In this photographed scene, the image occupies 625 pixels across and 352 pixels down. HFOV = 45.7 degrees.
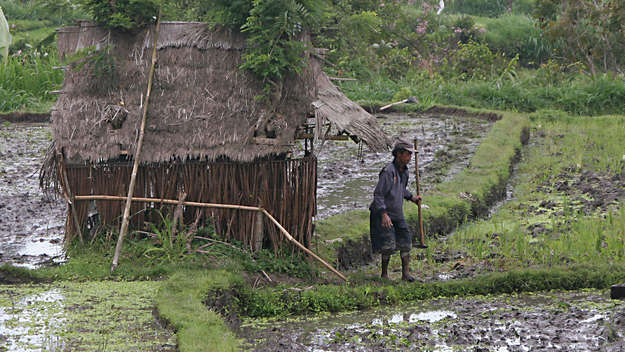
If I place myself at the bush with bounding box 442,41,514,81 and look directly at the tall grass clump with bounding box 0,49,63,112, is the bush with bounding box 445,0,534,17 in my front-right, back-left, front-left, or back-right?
back-right

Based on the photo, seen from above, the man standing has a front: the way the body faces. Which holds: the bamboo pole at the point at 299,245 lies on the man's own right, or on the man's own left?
on the man's own right
